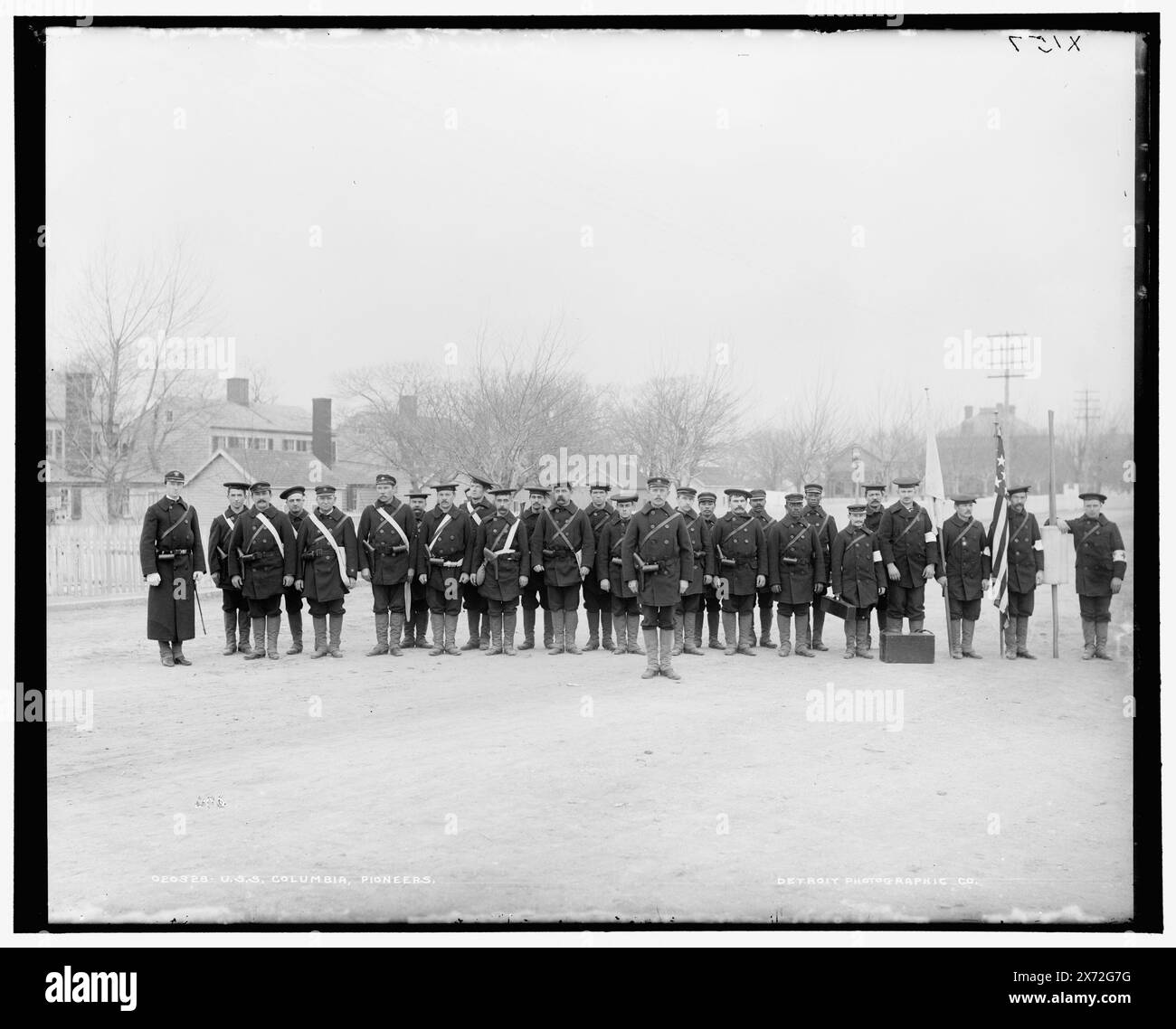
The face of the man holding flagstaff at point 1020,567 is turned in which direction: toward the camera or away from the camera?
toward the camera

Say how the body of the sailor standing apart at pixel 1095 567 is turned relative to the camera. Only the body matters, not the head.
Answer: toward the camera

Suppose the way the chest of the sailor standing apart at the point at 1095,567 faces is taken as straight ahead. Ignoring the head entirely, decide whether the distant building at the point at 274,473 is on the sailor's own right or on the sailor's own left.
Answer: on the sailor's own right

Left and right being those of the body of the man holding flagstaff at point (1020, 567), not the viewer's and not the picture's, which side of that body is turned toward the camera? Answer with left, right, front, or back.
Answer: front

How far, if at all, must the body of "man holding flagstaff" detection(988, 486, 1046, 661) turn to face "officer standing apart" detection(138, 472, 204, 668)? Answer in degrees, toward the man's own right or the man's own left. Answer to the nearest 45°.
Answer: approximately 45° to the man's own right

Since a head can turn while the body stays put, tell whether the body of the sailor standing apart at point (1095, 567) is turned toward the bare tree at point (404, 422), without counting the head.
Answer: no

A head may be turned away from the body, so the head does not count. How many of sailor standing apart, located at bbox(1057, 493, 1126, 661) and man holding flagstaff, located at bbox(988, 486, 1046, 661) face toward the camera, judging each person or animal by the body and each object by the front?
2

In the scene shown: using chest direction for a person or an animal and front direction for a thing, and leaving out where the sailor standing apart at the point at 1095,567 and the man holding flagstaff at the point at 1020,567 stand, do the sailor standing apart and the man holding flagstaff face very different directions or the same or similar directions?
same or similar directions

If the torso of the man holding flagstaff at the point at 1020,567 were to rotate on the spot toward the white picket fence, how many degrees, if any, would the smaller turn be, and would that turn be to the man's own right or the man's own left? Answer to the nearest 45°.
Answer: approximately 90° to the man's own right

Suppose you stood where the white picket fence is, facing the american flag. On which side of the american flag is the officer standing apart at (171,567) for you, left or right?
right

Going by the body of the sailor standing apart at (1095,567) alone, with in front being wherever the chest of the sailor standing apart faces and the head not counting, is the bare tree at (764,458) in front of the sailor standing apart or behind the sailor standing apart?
behind

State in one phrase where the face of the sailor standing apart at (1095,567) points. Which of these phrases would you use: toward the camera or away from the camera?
toward the camera
